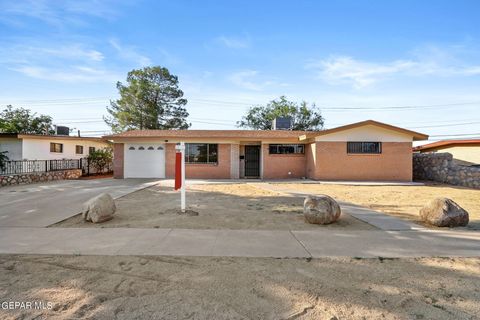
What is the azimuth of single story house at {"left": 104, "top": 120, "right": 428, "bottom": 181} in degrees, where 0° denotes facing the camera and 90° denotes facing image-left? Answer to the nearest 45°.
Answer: approximately 0°

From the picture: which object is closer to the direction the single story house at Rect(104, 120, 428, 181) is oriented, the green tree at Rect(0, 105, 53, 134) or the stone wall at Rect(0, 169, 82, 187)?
the stone wall

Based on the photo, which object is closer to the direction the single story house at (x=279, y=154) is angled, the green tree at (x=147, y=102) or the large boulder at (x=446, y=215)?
the large boulder

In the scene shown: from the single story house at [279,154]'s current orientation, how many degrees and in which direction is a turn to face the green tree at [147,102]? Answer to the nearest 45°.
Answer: approximately 135° to its right

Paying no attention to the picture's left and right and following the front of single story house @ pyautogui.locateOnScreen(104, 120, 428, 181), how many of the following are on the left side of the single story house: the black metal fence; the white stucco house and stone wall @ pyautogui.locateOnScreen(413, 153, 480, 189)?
1

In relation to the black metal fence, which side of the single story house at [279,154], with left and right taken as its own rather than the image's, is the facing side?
right

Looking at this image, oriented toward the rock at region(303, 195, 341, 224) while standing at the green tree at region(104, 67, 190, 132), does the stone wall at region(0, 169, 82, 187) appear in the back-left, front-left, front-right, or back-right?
front-right

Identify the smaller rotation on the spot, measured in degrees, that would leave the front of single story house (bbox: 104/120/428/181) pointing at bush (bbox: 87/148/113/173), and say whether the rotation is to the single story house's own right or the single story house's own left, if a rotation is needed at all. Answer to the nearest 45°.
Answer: approximately 90° to the single story house's own right

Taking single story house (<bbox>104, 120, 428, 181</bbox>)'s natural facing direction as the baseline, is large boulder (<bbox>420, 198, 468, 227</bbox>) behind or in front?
in front

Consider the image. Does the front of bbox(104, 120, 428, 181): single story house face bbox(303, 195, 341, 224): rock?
yes

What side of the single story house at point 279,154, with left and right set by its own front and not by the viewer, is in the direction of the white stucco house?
right

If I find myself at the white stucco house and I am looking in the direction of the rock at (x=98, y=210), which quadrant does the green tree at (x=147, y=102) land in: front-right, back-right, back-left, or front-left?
back-left

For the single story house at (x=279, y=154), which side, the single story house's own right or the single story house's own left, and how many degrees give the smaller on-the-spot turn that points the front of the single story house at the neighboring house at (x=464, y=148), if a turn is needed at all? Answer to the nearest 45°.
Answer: approximately 90° to the single story house's own left

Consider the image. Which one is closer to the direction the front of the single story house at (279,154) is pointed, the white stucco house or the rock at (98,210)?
the rock

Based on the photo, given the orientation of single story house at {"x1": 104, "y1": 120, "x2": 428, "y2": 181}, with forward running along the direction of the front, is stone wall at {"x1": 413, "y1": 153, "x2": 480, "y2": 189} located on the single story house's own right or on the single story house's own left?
on the single story house's own left

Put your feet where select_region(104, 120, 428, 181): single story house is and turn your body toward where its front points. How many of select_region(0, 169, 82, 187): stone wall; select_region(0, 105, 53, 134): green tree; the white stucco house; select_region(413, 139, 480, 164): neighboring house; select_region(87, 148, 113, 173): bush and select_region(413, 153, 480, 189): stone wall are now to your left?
2

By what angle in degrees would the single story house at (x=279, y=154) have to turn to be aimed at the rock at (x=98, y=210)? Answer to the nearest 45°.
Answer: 0° — it already faces it
